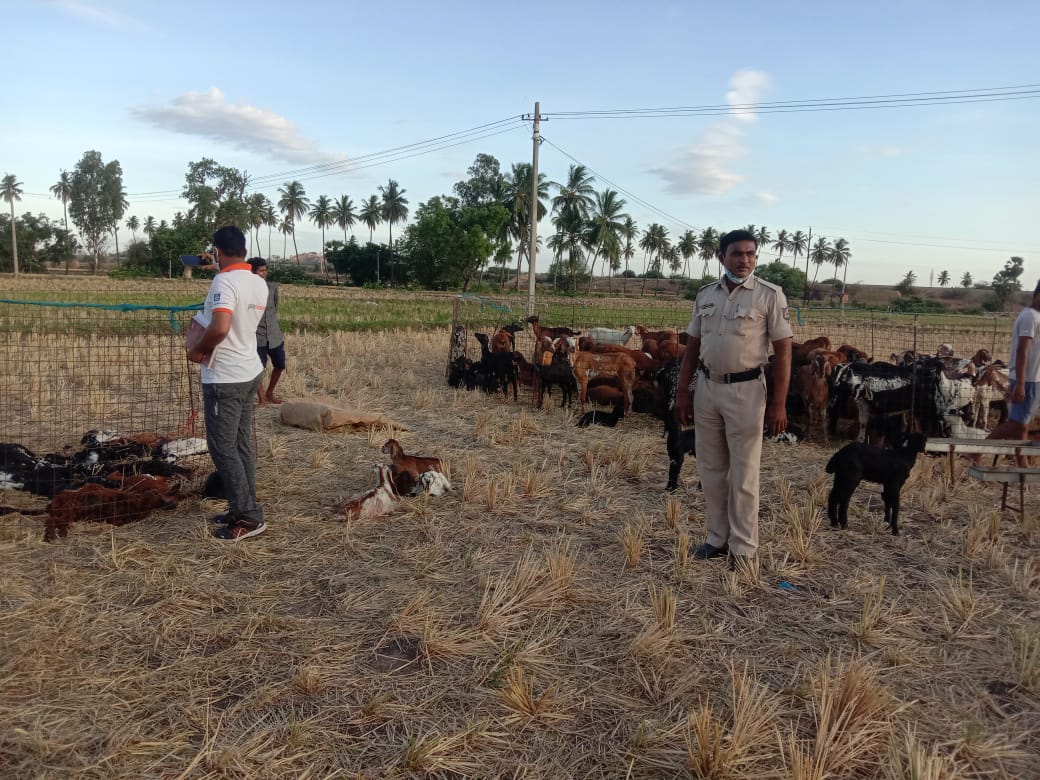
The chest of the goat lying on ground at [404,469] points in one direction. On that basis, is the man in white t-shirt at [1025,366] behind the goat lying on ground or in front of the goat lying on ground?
behind

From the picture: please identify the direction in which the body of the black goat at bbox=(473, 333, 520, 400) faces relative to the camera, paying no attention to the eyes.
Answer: to the viewer's left

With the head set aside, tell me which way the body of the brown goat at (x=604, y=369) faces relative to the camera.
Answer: to the viewer's left

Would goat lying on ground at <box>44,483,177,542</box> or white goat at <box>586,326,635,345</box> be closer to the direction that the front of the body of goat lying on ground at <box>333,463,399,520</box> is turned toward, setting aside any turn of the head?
the white goat

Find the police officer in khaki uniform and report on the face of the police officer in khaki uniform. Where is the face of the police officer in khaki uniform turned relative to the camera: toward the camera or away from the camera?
toward the camera

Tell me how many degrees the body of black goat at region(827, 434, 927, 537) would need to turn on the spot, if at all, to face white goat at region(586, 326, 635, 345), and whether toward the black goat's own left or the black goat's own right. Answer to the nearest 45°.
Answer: approximately 135° to the black goat's own left

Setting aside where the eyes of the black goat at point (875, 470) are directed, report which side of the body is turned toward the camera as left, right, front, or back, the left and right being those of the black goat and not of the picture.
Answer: right

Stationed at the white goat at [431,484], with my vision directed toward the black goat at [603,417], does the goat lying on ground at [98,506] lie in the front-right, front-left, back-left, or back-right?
back-left

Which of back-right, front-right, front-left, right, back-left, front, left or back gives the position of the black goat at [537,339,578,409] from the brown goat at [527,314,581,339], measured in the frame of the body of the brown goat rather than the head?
left

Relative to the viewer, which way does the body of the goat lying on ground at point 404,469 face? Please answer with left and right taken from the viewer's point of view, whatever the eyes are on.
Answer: facing to the left of the viewer

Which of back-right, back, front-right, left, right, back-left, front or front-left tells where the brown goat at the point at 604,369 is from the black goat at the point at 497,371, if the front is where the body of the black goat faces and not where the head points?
back-left

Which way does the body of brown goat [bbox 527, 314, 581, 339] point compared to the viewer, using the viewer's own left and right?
facing to the left of the viewer

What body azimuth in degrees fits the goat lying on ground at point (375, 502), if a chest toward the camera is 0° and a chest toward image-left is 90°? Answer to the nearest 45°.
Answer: approximately 270°

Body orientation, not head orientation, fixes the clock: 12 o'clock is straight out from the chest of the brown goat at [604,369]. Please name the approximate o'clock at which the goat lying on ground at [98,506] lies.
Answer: The goat lying on ground is roughly at 10 o'clock from the brown goat.
